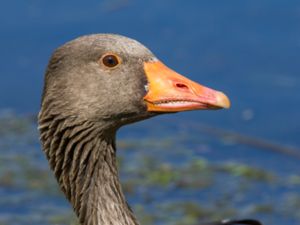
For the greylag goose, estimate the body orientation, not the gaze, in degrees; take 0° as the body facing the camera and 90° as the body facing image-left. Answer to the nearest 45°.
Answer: approximately 270°
